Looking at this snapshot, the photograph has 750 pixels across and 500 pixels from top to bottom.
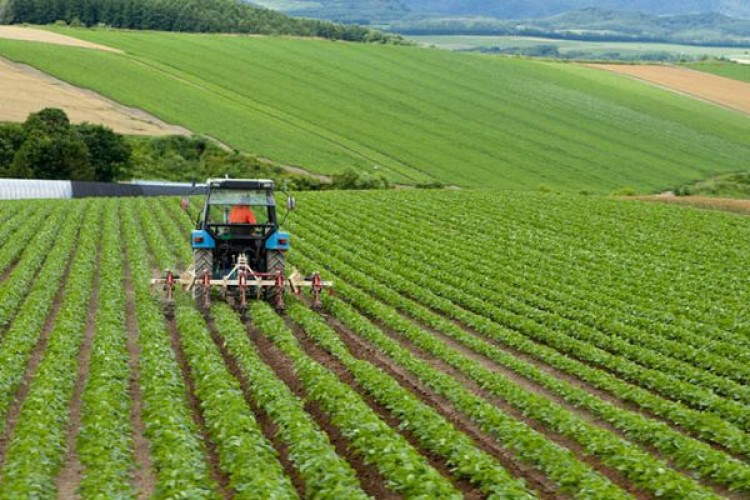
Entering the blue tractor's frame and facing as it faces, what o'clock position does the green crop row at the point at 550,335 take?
The green crop row is roughly at 4 o'clock from the blue tractor.

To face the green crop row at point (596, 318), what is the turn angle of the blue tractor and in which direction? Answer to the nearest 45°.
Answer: approximately 90° to its right

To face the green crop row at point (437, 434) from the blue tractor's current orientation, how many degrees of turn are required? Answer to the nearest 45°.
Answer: approximately 180°

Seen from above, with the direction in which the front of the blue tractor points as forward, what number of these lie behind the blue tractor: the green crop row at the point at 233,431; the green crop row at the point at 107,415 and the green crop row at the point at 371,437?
3

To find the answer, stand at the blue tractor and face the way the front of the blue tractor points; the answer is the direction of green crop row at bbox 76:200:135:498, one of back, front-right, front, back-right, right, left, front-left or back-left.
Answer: back

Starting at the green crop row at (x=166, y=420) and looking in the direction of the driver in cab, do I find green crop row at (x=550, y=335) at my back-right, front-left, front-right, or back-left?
front-right

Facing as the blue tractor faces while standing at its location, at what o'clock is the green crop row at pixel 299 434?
The green crop row is roughly at 6 o'clock from the blue tractor.

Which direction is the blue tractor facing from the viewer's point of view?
away from the camera

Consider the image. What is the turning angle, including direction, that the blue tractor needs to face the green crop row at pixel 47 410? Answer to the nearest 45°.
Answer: approximately 180°

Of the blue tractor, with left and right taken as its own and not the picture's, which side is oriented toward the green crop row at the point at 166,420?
back

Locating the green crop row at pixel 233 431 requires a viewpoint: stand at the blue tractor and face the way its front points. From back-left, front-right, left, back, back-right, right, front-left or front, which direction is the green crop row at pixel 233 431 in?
back
